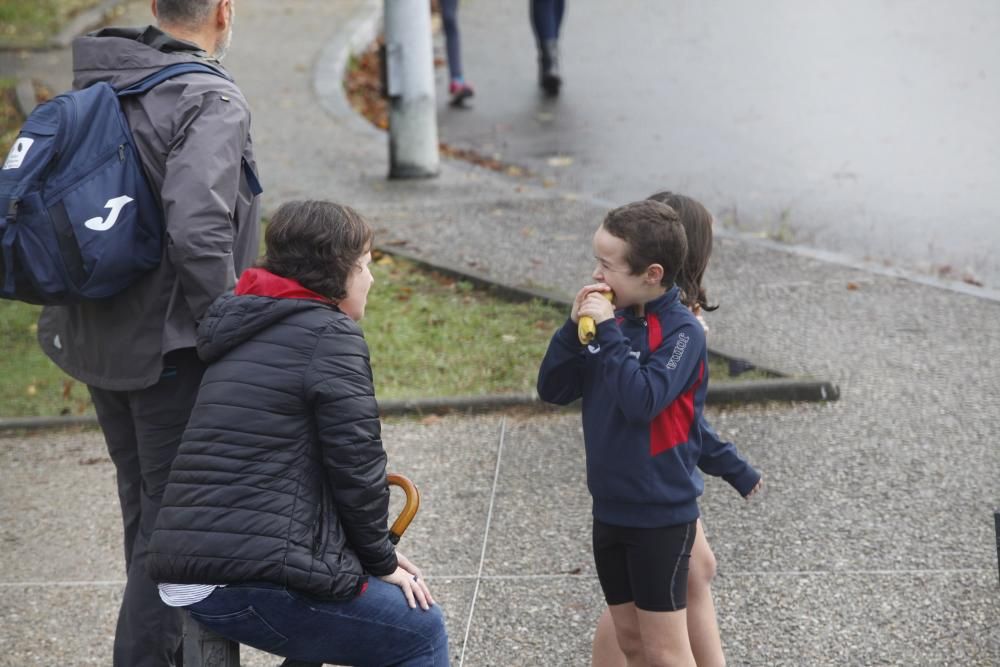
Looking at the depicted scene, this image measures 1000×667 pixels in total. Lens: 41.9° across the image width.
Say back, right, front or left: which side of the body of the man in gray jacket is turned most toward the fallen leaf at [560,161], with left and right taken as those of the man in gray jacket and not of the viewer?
front

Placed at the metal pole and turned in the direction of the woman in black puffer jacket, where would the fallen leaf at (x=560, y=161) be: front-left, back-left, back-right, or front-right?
back-left

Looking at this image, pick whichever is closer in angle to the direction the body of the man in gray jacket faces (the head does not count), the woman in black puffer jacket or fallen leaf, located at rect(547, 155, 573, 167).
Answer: the fallen leaf

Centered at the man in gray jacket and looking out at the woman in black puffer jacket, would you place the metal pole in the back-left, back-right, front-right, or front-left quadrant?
back-left

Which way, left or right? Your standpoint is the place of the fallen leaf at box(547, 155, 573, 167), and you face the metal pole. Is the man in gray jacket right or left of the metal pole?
left

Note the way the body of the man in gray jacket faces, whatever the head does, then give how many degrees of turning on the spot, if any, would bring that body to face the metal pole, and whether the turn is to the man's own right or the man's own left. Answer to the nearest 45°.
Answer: approximately 45° to the man's own left

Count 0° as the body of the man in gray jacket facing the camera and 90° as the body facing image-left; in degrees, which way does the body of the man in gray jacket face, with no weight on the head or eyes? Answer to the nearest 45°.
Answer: approximately 225°

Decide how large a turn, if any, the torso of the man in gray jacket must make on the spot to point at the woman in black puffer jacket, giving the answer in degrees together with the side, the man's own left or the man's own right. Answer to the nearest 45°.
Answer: approximately 135° to the man's own right

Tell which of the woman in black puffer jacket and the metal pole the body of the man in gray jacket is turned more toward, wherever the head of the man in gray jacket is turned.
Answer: the metal pole
